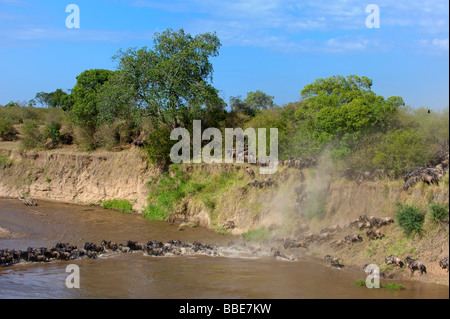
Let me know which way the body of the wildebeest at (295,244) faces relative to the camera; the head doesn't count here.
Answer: to the viewer's left

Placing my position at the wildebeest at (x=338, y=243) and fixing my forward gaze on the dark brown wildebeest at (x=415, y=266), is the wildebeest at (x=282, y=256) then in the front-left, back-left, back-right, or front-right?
back-right

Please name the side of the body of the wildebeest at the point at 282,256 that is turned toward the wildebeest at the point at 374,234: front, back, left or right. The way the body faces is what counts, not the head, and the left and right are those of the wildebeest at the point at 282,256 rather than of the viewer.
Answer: back

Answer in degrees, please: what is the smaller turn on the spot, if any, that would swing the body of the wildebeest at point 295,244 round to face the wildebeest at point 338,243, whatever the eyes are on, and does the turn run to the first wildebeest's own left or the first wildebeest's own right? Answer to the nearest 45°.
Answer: approximately 135° to the first wildebeest's own left

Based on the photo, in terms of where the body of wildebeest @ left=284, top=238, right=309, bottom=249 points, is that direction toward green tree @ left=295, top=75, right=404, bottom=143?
no

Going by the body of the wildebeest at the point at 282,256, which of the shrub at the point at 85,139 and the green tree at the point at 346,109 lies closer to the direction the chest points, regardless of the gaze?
the shrub

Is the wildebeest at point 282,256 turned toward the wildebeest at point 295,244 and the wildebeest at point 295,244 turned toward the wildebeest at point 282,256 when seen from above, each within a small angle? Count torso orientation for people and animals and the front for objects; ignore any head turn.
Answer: no

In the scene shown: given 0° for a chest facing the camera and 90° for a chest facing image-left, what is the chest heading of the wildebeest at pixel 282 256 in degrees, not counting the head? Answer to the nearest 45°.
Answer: approximately 90°

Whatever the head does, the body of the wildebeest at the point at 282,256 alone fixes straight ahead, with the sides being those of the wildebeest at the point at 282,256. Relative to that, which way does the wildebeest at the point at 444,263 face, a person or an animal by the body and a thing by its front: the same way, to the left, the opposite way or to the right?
the same way

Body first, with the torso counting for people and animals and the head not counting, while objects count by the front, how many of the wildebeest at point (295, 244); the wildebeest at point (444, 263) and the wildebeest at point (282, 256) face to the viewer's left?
3

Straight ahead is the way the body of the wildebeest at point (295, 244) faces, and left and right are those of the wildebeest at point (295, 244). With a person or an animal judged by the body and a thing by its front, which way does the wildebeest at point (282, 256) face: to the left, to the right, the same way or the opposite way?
the same way

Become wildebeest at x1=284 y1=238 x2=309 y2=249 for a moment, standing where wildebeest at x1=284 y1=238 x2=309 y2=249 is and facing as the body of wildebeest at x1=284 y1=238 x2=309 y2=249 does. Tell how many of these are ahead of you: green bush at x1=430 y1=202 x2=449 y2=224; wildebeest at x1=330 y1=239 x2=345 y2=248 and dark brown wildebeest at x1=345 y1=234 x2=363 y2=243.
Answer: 0

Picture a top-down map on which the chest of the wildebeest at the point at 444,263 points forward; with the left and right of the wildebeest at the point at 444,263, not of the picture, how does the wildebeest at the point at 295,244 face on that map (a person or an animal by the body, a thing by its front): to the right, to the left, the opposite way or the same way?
the same way

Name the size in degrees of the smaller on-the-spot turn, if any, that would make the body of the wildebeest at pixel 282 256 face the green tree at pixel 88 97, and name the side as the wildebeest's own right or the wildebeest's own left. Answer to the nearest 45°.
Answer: approximately 45° to the wildebeest's own right

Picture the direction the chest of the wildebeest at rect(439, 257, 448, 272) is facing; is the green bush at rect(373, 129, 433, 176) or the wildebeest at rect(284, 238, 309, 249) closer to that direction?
the wildebeest

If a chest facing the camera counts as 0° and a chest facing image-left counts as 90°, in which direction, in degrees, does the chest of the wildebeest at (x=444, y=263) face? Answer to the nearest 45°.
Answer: approximately 90°
